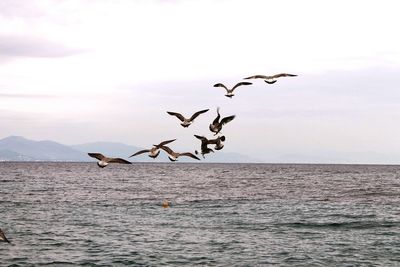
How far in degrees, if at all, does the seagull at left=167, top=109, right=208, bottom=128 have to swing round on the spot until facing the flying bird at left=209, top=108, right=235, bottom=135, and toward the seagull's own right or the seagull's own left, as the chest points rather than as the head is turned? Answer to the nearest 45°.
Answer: approximately 135° to the seagull's own right

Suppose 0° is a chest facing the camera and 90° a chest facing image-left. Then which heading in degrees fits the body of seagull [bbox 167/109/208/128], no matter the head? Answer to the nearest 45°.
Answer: approximately 180°
